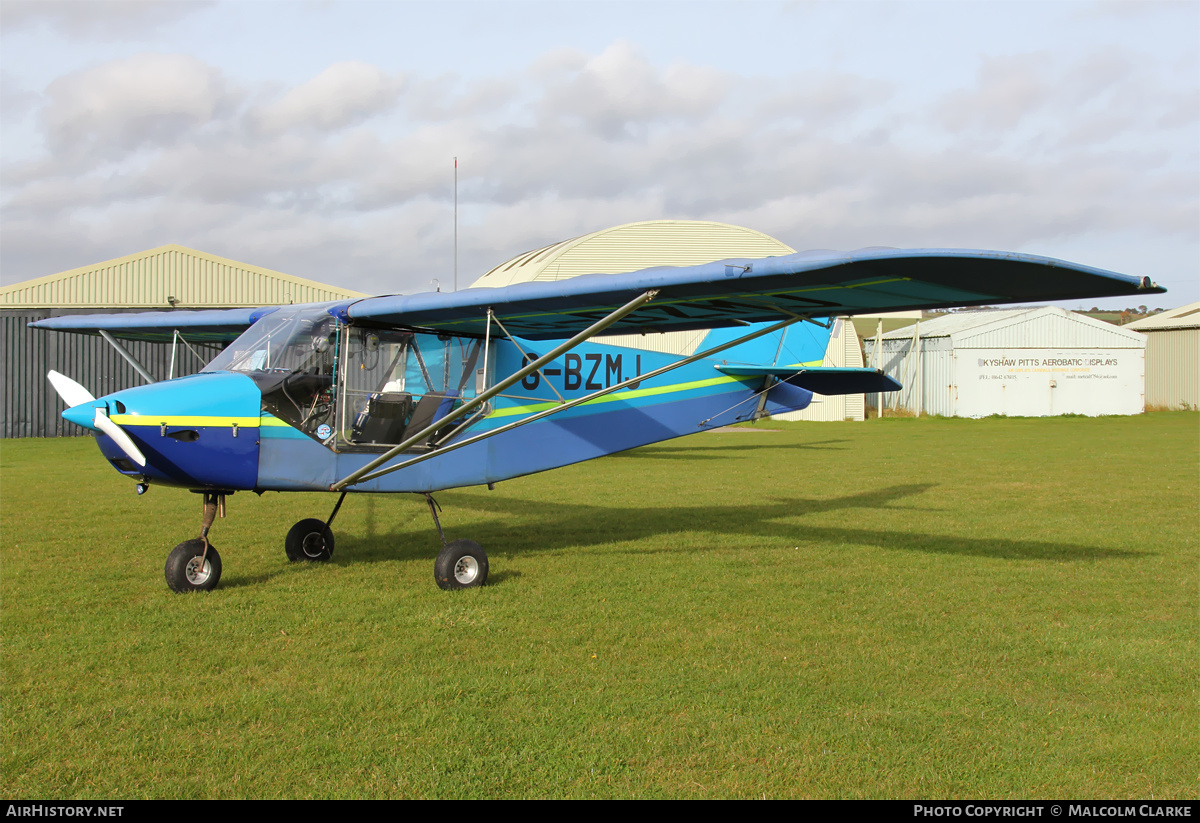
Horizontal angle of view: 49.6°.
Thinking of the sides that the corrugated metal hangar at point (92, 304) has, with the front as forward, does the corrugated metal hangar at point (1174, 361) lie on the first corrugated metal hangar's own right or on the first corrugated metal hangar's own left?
on the first corrugated metal hangar's own left

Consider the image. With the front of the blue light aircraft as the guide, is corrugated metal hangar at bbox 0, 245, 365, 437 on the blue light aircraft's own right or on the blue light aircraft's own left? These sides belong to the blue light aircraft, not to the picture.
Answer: on the blue light aircraft's own right

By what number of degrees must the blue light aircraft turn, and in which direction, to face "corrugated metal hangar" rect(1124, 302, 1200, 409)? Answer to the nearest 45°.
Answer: approximately 180°

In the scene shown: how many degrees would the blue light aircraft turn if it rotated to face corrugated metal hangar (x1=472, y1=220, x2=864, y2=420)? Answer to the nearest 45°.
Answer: approximately 135° to its right

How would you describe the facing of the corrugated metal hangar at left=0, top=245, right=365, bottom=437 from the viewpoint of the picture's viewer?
facing the viewer

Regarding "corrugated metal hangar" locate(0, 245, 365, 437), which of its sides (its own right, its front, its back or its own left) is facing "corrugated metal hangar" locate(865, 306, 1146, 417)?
left

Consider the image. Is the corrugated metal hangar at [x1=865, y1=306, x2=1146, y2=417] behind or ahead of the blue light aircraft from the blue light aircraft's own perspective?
behind

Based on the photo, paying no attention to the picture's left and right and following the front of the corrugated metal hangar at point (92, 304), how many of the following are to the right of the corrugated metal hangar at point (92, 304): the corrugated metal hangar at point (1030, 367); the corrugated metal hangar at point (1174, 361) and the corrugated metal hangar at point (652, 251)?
0

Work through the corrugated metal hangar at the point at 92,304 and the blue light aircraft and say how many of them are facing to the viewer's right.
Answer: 0

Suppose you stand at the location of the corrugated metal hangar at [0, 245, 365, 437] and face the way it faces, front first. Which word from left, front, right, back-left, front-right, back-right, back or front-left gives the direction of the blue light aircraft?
front

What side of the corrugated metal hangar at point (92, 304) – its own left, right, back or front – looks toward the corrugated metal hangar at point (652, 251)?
left

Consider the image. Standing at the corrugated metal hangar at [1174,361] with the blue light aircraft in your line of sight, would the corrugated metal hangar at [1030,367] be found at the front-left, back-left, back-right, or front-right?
front-right
